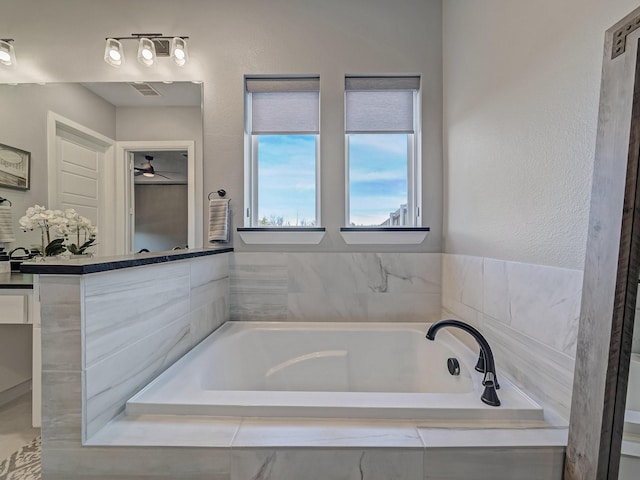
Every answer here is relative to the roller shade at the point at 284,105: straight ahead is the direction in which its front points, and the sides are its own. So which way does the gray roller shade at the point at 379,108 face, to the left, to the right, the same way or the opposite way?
the same way

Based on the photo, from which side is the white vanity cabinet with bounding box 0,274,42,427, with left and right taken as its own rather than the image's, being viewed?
front

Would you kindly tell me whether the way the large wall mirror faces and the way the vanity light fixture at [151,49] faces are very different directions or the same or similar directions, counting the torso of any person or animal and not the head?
same or similar directions

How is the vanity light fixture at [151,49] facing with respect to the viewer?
toward the camera

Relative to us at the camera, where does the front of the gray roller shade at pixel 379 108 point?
facing the viewer

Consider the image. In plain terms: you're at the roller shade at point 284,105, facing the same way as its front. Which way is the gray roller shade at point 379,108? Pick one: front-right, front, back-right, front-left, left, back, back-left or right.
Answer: left

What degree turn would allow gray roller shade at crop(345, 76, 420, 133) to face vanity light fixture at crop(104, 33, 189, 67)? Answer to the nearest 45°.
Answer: approximately 90° to its right

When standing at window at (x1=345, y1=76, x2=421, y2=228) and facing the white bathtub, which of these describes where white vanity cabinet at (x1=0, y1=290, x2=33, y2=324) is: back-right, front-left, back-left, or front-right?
front-right

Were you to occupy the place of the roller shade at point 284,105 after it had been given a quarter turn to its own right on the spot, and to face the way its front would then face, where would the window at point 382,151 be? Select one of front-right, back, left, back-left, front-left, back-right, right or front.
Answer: back

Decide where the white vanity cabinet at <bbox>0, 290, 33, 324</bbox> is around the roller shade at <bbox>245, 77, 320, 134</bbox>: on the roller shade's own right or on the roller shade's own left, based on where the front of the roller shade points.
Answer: on the roller shade's own right

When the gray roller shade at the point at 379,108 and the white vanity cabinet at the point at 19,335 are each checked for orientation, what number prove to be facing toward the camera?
2
